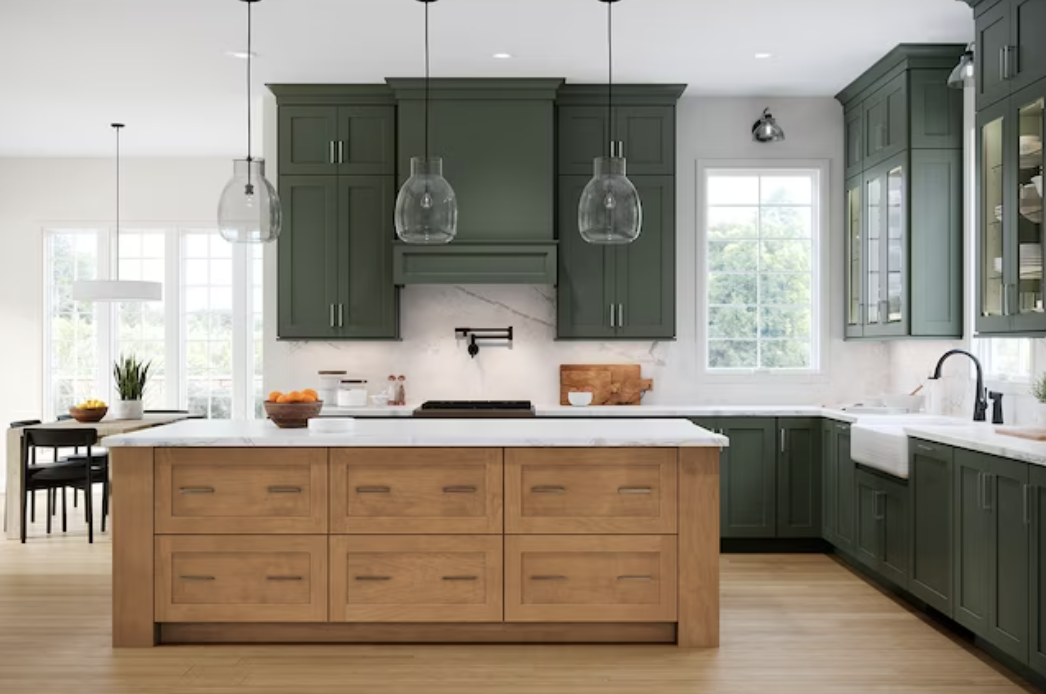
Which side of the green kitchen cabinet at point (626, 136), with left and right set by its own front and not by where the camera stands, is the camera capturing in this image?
front

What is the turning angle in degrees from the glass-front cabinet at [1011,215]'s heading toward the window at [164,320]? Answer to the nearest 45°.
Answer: approximately 45° to its right

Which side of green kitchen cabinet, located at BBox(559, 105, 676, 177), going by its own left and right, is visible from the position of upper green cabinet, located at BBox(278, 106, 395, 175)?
right

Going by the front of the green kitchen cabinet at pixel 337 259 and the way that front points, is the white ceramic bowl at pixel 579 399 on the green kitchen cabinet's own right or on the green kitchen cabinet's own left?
on the green kitchen cabinet's own left

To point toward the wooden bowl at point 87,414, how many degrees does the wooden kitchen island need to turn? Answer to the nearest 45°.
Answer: approximately 135° to its right

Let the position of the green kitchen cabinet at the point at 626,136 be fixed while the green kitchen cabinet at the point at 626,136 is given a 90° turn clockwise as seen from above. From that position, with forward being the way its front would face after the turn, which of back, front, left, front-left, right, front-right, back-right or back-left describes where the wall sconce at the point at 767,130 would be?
back

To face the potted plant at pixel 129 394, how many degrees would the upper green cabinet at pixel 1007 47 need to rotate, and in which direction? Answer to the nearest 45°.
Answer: approximately 45° to its right

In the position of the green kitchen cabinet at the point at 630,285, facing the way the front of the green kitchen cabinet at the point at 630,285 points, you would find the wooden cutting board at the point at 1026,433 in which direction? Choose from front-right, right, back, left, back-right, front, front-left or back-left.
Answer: front-left

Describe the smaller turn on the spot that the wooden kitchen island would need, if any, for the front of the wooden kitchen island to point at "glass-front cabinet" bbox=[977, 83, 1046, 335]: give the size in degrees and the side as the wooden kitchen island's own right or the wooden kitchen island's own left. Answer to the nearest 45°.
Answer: approximately 90° to the wooden kitchen island's own left

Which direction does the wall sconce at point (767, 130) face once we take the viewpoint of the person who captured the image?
facing the viewer

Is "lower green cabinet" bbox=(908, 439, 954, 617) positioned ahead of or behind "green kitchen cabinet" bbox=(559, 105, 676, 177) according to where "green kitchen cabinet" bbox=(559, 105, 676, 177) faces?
ahead

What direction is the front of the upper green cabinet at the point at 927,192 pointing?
to the viewer's left

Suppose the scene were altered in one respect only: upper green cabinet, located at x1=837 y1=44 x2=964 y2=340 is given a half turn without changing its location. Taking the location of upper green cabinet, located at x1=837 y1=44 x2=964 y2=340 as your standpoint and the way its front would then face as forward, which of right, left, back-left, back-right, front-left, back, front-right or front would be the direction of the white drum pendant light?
back

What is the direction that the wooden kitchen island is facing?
toward the camera

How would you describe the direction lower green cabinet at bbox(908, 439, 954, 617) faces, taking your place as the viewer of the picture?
facing the viewer and to the left of the viewer

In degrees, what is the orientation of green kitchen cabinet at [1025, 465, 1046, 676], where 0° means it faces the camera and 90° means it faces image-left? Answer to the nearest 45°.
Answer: approximately 45°

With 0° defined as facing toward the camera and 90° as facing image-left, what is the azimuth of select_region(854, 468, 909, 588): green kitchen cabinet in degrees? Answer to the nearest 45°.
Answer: approximately 45°

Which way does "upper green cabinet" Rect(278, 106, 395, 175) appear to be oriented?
toward the camera
